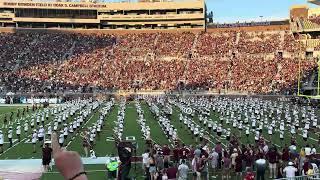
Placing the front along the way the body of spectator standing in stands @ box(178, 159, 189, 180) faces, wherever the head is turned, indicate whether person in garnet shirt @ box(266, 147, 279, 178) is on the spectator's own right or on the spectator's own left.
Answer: on the spectator's own right

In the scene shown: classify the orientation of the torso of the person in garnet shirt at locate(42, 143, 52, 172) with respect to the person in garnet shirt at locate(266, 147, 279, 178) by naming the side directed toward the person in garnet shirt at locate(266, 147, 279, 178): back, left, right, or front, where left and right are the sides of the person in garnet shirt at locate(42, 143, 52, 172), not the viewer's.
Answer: right

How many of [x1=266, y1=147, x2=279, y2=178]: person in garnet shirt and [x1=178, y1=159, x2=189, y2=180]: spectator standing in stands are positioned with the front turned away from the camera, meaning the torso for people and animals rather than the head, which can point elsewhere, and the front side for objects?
2

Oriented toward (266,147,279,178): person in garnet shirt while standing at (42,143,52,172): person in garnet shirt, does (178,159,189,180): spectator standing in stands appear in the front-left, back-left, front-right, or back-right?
front-right

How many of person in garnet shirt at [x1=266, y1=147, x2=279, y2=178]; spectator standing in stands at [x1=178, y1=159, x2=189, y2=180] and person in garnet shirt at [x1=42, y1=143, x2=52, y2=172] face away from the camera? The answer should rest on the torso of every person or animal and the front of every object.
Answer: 3

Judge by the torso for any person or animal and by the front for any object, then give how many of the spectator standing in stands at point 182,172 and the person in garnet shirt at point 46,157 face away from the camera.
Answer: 2

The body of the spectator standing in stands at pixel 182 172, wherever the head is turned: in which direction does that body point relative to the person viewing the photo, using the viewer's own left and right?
facing away from the viewer

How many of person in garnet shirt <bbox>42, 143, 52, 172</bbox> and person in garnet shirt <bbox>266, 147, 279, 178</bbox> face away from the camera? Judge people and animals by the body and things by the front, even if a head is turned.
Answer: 2

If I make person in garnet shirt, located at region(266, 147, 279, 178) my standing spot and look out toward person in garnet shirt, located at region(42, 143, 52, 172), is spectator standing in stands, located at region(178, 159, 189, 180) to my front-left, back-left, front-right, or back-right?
front-left

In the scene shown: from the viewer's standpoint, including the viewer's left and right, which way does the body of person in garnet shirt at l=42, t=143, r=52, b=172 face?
facing away from the viewer

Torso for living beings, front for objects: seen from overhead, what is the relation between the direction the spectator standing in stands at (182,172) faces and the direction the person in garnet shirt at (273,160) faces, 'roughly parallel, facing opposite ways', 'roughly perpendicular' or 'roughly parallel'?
roughly parallel

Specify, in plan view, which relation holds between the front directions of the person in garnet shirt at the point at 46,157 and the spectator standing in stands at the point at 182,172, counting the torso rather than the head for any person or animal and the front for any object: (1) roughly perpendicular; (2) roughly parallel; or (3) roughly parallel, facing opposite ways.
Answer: roughly parallel

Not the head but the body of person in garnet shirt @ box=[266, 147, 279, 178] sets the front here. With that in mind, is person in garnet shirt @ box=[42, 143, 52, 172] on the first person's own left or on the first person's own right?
on the first person's own left

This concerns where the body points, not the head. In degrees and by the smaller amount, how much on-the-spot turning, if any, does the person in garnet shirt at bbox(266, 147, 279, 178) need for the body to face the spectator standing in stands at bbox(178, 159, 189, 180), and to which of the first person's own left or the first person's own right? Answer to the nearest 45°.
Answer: approximately 135° to the first person's own left

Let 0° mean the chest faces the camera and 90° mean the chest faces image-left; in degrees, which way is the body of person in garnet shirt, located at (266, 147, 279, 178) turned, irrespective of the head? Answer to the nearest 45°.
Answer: approximately 180°
